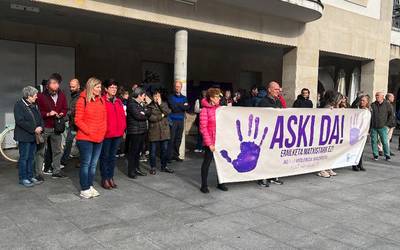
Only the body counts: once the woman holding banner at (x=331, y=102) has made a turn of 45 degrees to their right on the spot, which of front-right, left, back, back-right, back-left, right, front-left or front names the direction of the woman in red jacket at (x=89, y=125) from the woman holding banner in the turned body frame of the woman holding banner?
front-right

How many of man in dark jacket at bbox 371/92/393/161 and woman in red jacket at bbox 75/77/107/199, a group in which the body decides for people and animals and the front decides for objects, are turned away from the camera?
0

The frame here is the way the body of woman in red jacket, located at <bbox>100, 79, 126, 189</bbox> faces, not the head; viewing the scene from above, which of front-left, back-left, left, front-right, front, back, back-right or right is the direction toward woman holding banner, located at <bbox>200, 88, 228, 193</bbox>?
front-left

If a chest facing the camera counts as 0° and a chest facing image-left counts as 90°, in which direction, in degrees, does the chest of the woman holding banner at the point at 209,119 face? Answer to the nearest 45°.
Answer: approximately 315°

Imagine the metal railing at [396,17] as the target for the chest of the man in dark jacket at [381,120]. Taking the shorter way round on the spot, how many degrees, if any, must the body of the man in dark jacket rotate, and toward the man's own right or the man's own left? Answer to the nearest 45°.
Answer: approximately 135° to the man's own right

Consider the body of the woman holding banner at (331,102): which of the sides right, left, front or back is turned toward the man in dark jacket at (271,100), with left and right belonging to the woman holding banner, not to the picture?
right

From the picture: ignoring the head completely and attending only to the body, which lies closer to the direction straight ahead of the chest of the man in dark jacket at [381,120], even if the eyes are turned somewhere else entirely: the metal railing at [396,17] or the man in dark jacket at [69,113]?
the man in dark jacket

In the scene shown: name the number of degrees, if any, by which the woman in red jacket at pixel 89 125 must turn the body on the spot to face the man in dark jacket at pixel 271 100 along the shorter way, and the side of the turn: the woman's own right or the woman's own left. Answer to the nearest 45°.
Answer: approximately 45° to the woman's own left

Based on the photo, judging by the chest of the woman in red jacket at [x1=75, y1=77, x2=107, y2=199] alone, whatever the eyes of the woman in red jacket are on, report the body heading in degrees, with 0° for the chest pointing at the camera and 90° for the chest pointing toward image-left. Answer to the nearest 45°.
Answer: approximately 315°

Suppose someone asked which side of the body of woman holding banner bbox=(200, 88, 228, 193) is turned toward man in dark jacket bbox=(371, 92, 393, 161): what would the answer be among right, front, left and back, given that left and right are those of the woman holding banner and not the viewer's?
left

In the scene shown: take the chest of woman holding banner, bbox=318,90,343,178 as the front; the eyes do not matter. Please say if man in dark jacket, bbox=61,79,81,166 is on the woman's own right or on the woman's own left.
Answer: on the woman's own right

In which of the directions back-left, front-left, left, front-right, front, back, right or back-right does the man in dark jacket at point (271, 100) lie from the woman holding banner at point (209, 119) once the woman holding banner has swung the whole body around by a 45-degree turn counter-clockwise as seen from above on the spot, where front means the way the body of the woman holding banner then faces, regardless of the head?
front-left
